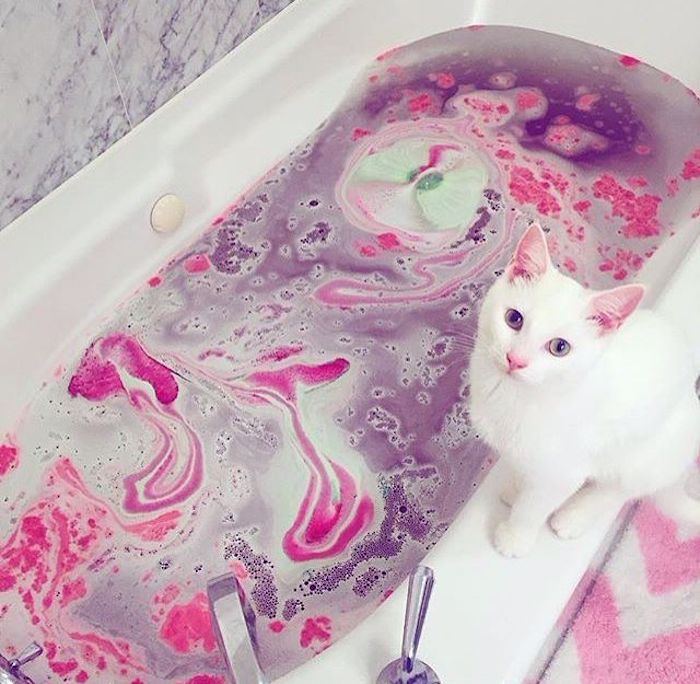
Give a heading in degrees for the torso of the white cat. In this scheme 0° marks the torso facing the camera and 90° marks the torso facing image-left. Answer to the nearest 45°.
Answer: approximately 45°

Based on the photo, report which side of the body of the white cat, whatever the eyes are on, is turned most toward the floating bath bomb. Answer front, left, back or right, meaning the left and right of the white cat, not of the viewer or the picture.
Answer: right
